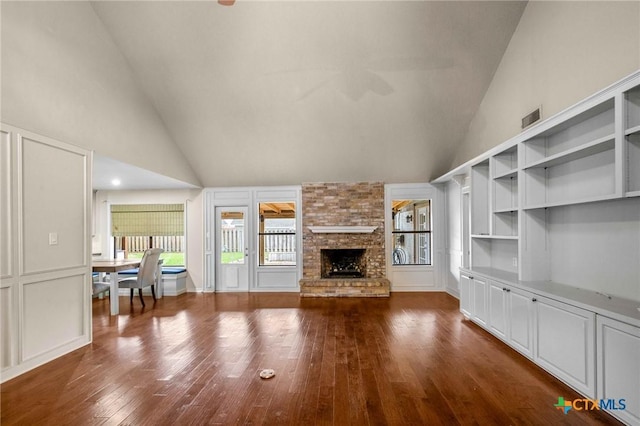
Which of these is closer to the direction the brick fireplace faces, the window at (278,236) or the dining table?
the dining table

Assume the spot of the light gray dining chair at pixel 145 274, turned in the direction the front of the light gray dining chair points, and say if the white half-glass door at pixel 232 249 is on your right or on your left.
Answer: on your right

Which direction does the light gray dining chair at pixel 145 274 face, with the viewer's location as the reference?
facing away from the viewer and to the left of the viewer

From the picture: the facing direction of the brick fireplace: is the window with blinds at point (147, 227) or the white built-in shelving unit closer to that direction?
the white built-in shelving unit

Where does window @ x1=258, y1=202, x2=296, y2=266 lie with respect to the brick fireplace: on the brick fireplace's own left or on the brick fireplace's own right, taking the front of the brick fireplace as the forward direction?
on the brick fireplace's own right

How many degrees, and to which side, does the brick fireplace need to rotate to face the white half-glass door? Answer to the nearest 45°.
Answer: approximately 90° to its right

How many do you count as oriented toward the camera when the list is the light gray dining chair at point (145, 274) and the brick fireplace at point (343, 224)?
1
